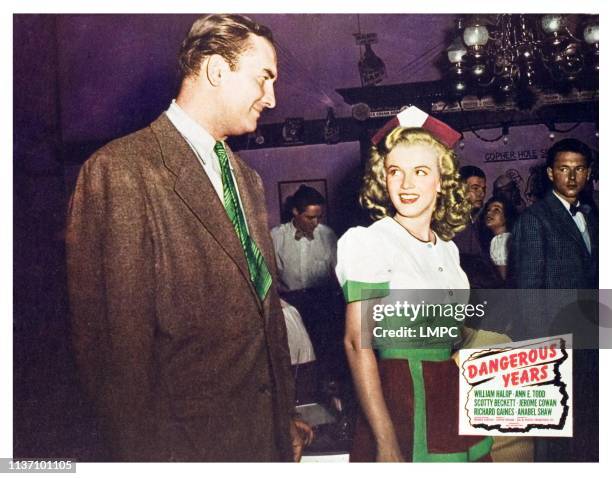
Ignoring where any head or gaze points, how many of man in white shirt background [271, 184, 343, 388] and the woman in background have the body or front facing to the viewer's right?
0

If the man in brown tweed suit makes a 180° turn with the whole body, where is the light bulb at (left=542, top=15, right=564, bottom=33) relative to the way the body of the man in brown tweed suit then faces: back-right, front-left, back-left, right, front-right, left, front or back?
back-right

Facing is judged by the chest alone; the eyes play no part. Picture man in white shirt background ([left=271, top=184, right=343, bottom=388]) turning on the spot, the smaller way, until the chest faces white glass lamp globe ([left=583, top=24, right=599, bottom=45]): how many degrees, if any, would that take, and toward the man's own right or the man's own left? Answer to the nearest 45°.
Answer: approximately 90° to the man's own left

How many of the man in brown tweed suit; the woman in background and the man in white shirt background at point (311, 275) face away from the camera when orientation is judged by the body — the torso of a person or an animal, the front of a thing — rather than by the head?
0

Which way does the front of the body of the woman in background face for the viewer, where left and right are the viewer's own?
facing the viewer and to the left of the viewer

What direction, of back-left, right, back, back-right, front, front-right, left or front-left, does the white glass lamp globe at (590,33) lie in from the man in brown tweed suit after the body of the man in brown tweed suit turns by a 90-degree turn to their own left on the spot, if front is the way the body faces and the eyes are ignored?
front-right

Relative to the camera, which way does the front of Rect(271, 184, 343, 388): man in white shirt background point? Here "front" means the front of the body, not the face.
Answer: toward the camera

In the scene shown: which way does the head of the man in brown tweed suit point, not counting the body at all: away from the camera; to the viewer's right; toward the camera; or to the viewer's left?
to the viewer's right

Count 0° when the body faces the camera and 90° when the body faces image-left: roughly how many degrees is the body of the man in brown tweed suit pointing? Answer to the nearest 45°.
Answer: approximately 315°

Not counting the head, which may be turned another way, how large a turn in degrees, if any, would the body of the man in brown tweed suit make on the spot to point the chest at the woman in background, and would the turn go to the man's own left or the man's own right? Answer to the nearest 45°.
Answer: approximately 45° to the man's own left
